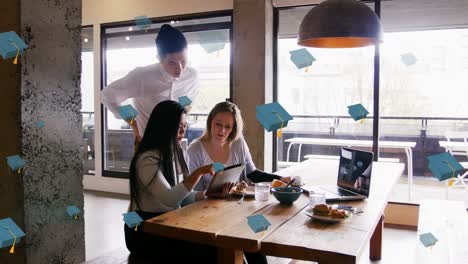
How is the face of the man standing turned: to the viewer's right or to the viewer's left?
to the viewer's right

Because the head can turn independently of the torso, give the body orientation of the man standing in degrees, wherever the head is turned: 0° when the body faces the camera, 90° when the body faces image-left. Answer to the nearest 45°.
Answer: approximately 315°

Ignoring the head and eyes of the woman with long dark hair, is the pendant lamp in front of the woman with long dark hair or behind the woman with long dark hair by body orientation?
in front

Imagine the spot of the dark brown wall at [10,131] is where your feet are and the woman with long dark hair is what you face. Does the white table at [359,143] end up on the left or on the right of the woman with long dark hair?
left

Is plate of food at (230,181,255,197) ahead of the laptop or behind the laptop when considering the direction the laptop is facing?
ahead

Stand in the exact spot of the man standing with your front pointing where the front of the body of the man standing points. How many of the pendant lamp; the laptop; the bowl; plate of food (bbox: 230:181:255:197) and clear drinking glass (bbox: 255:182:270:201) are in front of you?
5

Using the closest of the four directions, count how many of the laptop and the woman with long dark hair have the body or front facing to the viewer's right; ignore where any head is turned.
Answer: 1

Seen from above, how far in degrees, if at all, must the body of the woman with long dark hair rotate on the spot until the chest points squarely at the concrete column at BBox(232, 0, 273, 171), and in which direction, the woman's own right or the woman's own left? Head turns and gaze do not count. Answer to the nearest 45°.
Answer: approximately 90° to the woman's own left

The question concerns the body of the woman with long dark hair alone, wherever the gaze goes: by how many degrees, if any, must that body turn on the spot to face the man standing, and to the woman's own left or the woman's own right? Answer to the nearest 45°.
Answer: approximately 90° to the woman's own left

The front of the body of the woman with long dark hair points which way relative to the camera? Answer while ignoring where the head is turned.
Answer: to the viewer's right

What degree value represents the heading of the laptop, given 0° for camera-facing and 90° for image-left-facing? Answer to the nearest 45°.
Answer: approximately 45°

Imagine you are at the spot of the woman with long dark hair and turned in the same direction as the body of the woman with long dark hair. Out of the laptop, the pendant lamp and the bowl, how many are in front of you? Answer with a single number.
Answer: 3
